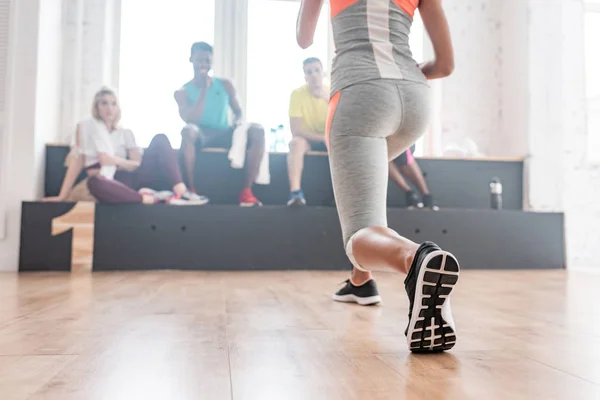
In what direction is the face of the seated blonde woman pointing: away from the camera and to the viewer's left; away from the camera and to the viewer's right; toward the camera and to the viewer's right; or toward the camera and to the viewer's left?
toward the camera and to the viewer's right

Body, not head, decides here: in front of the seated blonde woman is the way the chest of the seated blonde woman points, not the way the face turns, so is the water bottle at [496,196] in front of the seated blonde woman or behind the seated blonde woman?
in front

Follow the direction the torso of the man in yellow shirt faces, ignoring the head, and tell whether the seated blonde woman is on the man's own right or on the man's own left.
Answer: on the man's own right

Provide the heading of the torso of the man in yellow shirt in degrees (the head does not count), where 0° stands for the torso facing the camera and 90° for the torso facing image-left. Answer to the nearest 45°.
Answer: approximately 0°

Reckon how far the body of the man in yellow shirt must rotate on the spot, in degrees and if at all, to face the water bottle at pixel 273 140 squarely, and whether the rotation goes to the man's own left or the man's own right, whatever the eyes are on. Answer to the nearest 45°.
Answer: approximately 135° to the man's own right

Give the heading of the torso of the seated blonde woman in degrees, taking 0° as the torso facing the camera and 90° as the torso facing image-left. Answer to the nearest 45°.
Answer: approximately 315°

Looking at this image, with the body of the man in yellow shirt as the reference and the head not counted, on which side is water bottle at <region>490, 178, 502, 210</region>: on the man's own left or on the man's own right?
on the man's own left

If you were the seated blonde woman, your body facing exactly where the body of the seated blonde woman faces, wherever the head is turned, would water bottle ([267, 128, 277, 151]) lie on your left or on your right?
on your left

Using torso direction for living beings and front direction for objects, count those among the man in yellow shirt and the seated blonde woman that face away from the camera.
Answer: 0
